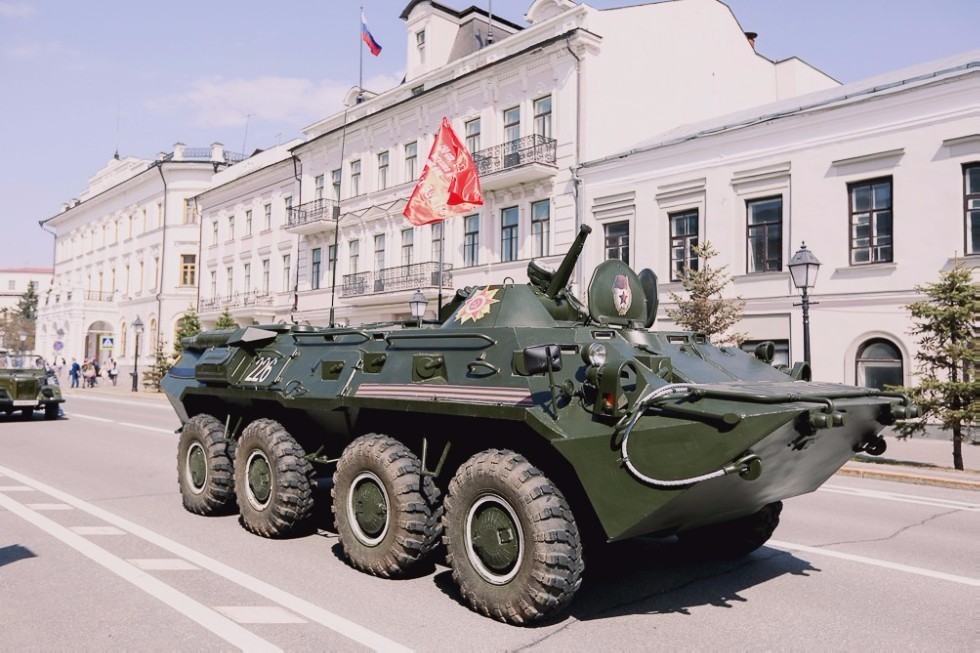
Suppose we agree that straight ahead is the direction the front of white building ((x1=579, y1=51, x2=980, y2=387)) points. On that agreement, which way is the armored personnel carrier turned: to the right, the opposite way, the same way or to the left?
to the left

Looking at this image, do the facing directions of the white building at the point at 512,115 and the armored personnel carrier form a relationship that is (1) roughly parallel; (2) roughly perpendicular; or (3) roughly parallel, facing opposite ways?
roughly perpendicular

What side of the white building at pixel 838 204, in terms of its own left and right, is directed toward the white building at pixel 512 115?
right

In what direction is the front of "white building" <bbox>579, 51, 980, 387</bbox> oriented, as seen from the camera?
facing the viewer and to the left of the viewer

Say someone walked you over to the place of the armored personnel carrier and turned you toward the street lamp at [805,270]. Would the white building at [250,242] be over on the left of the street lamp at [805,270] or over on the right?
left

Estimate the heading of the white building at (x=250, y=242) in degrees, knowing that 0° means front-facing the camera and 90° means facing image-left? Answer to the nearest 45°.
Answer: approximately 45°

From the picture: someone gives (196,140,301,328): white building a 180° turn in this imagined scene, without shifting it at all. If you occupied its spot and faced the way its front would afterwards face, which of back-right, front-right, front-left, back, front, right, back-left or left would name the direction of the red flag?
back-right

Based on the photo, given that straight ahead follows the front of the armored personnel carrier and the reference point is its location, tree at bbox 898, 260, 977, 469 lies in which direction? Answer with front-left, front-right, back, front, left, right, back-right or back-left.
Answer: left

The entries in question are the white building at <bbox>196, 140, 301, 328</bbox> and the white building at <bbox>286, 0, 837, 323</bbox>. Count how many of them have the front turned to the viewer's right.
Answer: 0

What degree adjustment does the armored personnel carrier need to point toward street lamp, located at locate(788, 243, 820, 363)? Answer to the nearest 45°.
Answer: approximately 90° to its left

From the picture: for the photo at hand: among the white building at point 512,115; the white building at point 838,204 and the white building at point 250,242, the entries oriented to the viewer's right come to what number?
0

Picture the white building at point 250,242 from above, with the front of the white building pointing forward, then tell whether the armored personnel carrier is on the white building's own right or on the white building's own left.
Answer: on the white building's own left

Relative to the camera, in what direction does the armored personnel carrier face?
facing the viewer and to the right of the viewer

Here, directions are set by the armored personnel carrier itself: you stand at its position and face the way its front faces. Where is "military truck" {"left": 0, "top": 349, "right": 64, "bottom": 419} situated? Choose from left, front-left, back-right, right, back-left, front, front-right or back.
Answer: back
